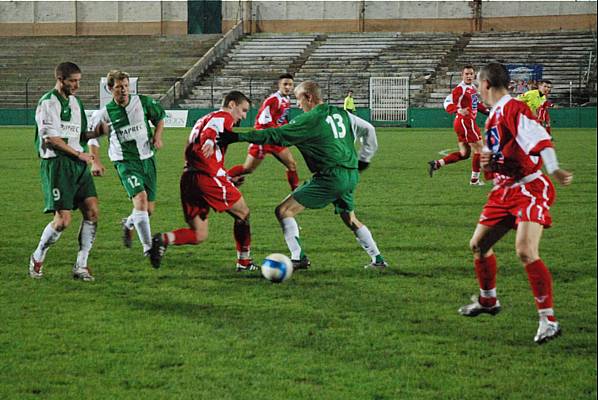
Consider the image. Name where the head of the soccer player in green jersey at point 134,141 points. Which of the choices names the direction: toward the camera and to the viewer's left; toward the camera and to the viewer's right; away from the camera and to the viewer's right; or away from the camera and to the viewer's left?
toward the camera and to the viewer's right

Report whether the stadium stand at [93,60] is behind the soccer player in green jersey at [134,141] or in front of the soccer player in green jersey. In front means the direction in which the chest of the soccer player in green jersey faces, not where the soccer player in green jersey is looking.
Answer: behind

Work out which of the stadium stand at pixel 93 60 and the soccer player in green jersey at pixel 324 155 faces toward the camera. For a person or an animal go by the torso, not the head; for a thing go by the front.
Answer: the stadium stand

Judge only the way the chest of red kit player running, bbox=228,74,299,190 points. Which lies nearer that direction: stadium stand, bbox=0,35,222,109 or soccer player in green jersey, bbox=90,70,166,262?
the soccer player in green jersey

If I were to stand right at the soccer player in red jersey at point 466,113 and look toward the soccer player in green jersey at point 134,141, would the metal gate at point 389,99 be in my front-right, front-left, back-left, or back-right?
back-right

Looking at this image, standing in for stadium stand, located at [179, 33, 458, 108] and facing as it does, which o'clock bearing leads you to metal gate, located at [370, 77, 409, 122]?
The metal gate is roughly at 11 o'clock from the stadium stand.

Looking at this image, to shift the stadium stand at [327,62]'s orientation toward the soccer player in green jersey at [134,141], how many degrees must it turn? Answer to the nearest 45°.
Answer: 0° — it already faces them

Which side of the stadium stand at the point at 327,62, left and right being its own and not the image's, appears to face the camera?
front

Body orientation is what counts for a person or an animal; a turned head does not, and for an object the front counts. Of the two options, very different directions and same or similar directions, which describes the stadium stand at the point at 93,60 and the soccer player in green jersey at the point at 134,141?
same or similar directions

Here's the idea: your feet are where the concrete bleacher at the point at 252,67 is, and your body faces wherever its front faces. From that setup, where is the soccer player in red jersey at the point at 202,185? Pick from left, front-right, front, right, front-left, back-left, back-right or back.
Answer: front

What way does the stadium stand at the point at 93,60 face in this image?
toward the camera

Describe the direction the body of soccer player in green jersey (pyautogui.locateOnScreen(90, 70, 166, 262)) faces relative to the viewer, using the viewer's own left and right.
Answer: facing the viewer

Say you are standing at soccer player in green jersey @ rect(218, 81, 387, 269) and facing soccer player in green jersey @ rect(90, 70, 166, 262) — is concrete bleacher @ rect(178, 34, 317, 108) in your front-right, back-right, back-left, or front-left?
front-right

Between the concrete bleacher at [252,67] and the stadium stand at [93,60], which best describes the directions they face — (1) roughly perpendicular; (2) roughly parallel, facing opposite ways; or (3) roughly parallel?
roughly parallel

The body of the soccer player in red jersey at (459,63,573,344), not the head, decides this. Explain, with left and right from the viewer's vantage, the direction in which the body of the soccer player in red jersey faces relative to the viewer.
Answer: facing the viewer and to the left of the viewer

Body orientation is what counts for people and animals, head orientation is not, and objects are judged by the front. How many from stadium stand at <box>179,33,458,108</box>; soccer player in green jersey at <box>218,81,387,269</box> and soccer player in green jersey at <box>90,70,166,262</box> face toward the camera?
2
